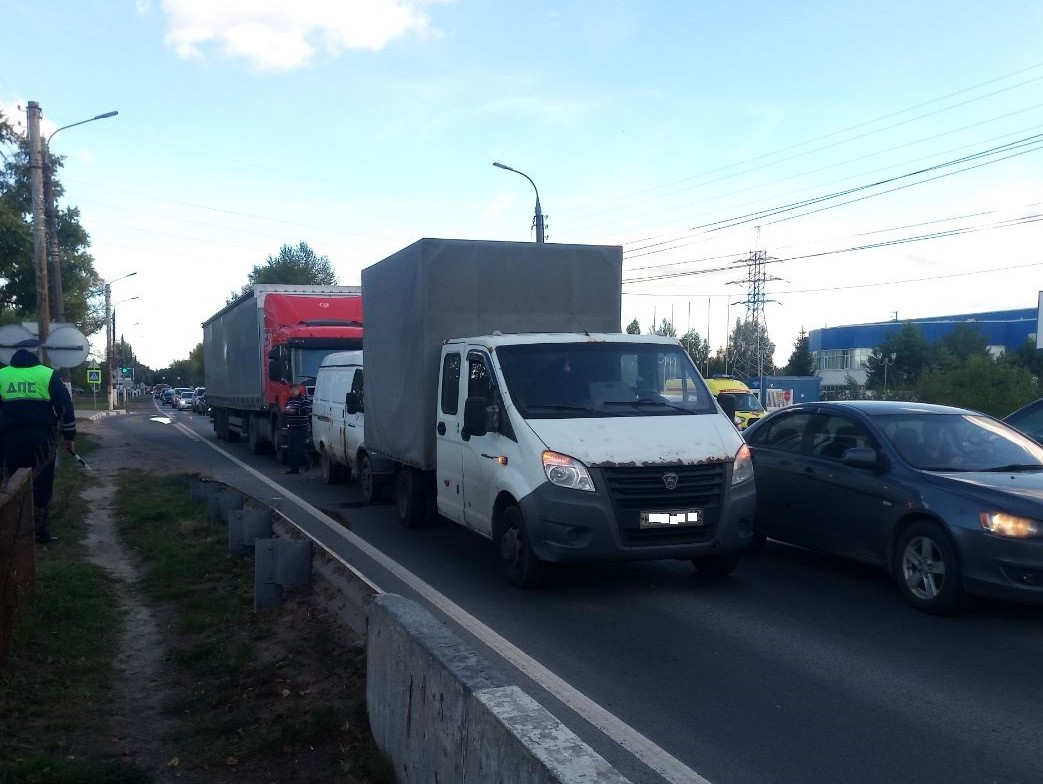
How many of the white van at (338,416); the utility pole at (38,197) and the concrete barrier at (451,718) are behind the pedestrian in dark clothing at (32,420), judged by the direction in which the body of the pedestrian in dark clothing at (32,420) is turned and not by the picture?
1

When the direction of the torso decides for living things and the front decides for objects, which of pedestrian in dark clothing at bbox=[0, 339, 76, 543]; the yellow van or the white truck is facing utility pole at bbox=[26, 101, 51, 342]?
the pedestrian in dark clothing

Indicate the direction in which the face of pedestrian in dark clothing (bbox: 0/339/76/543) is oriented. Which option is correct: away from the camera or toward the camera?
away from the camera

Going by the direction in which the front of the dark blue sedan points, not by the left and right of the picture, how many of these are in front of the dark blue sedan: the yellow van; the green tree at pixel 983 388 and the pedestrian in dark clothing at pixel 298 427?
0

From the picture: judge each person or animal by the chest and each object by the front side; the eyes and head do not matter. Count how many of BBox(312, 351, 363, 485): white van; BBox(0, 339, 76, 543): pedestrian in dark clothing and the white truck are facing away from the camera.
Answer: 1

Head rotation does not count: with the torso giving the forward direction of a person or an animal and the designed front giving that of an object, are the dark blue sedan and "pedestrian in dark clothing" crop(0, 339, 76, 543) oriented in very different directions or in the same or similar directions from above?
very different directions

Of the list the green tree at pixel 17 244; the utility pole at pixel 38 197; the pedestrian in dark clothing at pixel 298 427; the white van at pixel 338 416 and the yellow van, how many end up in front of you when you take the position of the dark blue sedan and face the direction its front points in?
0

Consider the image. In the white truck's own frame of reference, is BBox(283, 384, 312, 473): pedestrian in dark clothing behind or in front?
behind

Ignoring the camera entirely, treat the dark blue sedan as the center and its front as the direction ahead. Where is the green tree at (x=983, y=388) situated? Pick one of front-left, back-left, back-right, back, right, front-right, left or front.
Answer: back-left

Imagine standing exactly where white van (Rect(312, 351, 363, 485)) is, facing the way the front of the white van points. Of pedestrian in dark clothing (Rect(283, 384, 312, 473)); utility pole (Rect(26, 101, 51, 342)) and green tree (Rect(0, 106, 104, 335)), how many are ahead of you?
0

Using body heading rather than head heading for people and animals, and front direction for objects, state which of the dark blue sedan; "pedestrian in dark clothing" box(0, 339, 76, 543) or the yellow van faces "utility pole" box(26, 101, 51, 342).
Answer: the pedestrian in dark clothing

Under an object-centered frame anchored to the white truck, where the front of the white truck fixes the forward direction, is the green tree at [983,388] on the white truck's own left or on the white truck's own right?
on the white truck's own left

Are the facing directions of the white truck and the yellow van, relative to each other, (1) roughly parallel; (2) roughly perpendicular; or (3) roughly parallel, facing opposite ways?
roughly parallel

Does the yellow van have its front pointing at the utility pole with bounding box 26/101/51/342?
no

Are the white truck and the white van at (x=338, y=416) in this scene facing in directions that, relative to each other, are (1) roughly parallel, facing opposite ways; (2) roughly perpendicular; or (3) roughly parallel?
roughly parallel

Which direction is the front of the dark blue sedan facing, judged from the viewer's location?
facing the viewer and to the right of the viewer

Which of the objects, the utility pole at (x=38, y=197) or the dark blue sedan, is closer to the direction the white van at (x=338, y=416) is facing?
the dark blue sedan

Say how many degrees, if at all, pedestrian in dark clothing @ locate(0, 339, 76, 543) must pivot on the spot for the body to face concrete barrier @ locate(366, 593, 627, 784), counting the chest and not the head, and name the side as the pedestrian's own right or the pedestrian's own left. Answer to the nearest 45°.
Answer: approximately 180°

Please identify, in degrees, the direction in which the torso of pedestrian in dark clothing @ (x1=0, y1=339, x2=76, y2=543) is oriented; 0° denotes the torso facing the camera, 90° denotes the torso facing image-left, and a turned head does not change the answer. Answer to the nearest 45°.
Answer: approximately 180°
